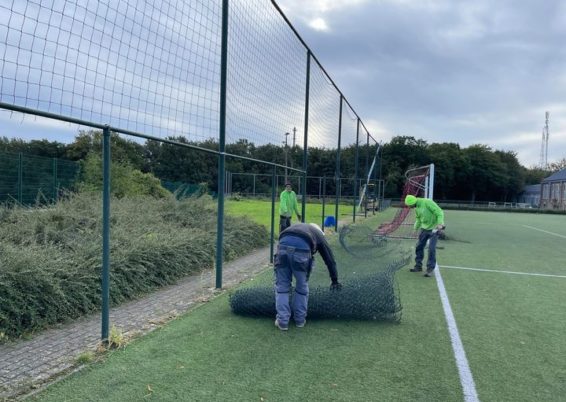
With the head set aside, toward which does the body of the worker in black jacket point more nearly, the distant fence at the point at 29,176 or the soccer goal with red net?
the soccer goal with red net

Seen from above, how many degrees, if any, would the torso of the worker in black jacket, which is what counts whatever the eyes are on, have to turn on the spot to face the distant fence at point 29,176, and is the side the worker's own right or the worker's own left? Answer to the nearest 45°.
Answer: approximately 90° to the worker's own left

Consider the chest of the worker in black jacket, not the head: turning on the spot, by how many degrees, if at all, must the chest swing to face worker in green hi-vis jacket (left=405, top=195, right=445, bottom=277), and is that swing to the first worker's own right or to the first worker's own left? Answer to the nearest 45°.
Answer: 0° — they already face them

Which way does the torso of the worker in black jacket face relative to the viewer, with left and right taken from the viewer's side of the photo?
facing away from the viewer and to the right of the viewer
